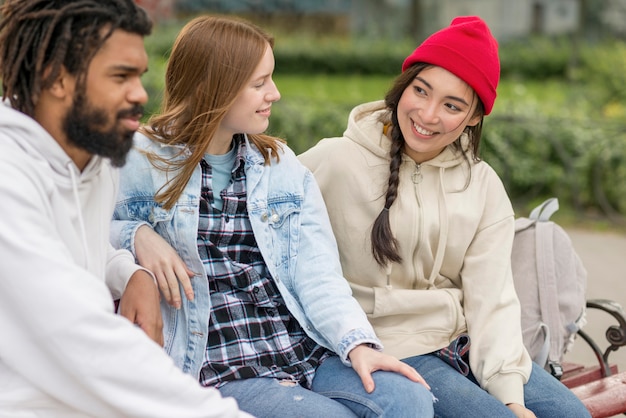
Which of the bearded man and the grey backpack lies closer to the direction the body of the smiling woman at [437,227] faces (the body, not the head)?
the bearded man

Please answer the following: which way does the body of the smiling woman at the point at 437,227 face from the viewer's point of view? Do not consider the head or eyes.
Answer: toward the camera

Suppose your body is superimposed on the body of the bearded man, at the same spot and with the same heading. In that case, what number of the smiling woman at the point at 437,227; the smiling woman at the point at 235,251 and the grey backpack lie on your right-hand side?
0

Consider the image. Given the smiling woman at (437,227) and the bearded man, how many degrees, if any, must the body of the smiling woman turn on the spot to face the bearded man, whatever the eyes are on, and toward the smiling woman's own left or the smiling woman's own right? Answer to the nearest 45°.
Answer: approximately 45° to the smiling woman's own right

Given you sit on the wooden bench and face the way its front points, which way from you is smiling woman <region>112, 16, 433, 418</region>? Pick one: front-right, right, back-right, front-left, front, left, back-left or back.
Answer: right

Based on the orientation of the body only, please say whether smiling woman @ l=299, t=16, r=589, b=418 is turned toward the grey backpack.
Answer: no

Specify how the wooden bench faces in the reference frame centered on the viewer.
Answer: facing the viewer and to the right of the viewer

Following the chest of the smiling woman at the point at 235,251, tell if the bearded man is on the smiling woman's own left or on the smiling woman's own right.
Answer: on the smiling woman's own right

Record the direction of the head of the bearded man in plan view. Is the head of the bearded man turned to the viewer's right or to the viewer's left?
to the viewer's right

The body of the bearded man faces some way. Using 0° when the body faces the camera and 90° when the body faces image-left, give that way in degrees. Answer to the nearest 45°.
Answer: approximately 315°

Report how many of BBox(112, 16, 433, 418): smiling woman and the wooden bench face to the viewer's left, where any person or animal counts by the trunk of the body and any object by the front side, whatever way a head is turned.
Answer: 0

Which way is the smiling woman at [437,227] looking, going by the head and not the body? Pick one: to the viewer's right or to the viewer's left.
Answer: to the viewer's left
